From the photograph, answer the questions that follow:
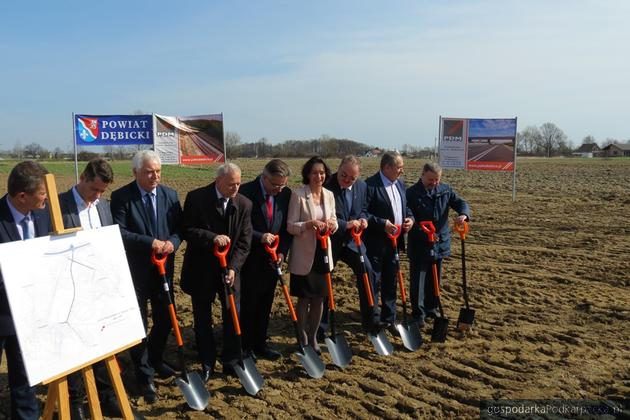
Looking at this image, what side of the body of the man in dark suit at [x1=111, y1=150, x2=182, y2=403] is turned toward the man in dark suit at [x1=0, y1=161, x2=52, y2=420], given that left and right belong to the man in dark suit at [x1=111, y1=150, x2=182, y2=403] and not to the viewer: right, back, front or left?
right

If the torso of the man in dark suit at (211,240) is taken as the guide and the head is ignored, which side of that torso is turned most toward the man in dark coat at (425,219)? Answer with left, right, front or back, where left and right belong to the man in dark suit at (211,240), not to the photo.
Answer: left

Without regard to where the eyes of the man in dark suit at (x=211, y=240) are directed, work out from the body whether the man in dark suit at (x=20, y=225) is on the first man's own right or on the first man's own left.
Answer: on the first man's own right

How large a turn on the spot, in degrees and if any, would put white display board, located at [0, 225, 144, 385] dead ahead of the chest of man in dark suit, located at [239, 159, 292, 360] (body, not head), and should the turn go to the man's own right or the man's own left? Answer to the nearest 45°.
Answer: approximately 90° to the man's own right

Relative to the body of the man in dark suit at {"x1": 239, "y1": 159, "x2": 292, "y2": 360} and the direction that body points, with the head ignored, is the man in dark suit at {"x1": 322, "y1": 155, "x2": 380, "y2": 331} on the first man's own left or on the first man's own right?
on the first man's own left

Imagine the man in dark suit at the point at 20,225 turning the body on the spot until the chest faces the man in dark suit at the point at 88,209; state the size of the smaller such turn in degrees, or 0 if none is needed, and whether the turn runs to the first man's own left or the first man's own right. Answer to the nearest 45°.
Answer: approximately 90° to the first man's own left
